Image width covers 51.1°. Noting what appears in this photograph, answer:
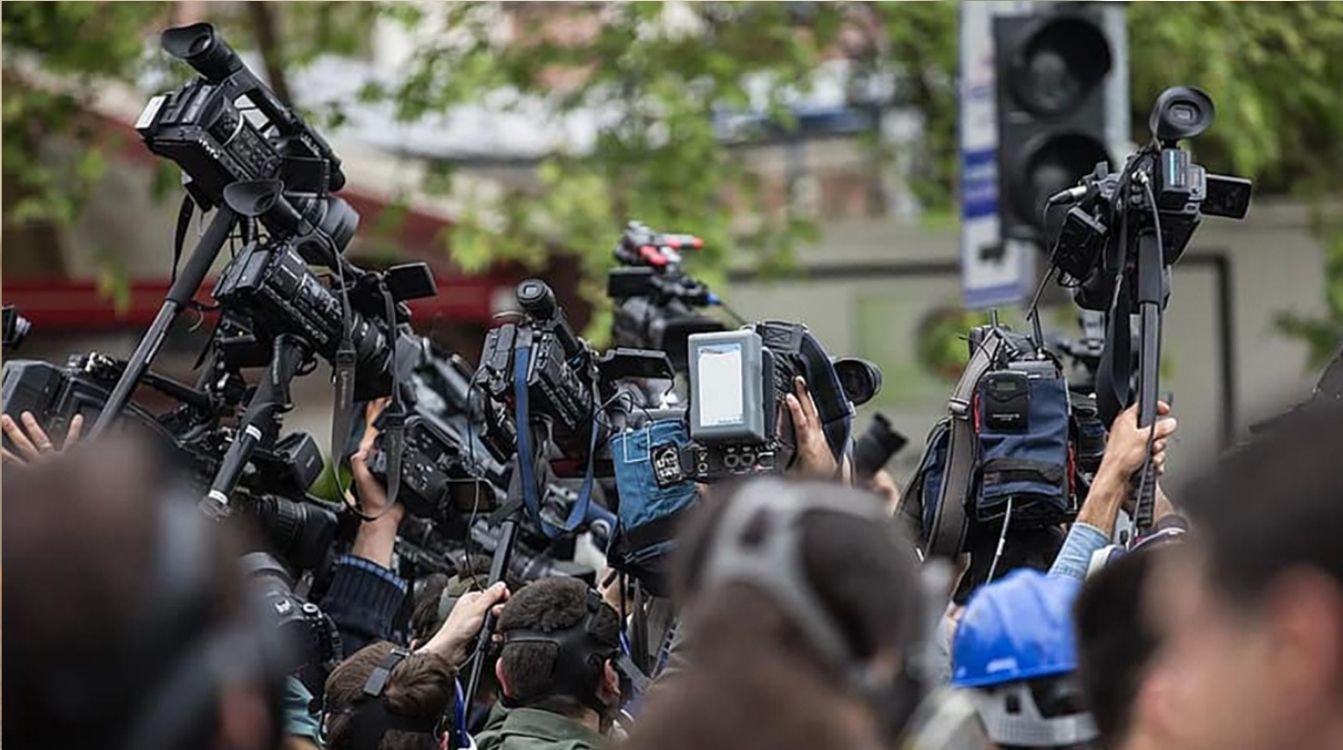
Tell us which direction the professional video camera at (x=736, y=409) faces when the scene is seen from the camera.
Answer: facing away from the viewer and to the right of the viewer

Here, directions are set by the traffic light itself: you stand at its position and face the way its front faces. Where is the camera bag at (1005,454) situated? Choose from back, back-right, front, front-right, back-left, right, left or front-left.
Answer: front-right

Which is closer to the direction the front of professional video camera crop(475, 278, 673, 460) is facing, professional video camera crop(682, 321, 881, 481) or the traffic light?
the traffic light

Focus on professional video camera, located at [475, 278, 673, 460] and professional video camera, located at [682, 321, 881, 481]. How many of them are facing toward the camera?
0

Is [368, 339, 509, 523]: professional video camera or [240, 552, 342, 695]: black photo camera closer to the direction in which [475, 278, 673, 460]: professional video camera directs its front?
the professional video camera

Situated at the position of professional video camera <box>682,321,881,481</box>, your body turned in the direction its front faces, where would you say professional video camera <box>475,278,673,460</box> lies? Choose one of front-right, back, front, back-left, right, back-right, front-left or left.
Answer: left

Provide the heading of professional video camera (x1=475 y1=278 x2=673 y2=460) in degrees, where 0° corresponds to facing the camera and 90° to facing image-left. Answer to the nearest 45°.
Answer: approximately 225°

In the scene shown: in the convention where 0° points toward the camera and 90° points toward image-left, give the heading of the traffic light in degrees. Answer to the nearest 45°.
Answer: approximately 315°

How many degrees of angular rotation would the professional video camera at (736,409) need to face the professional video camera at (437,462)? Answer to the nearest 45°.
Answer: approximately 90° to its left
